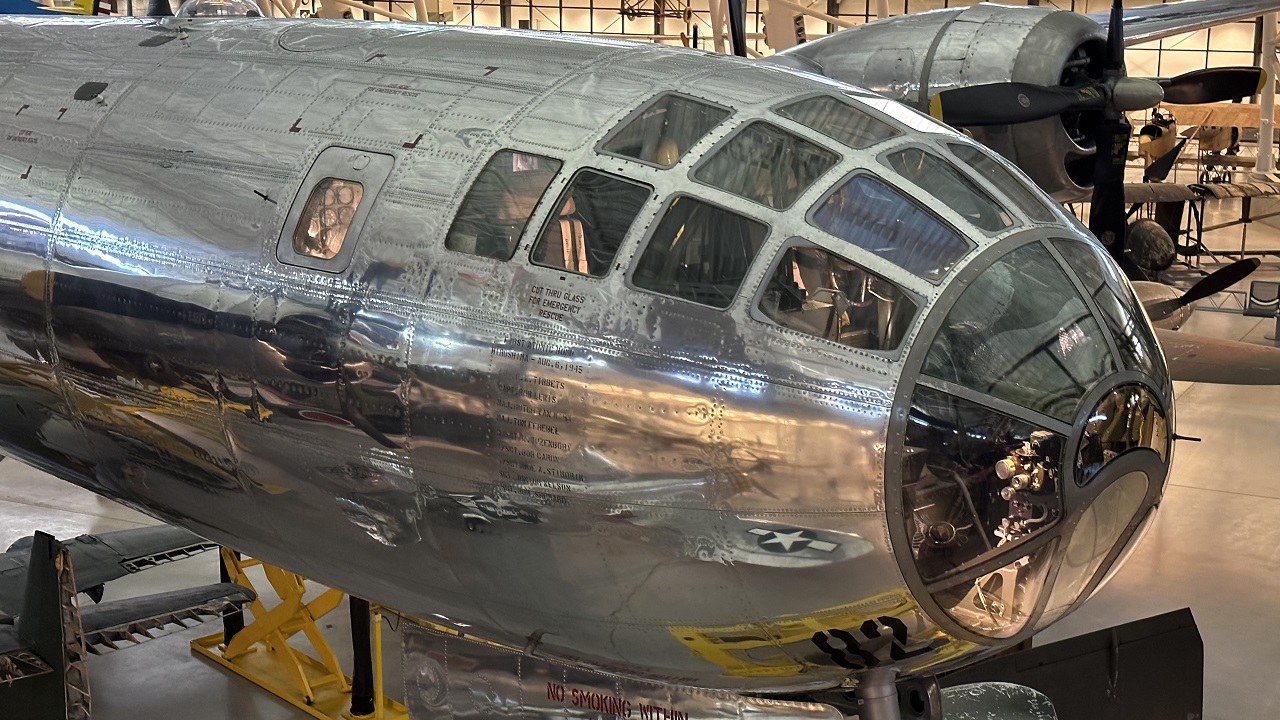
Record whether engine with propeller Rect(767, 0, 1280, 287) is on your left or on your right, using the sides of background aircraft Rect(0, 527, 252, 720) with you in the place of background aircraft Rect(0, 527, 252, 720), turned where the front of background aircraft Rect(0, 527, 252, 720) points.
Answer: on your right

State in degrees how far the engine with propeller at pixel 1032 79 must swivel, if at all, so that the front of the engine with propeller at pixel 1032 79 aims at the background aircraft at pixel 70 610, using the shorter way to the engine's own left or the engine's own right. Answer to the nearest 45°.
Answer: approximately 90° to the engine's own right

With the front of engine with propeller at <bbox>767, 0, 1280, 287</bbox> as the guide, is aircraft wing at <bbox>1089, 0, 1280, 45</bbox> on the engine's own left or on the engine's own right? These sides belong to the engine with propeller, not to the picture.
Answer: on the engine's own left

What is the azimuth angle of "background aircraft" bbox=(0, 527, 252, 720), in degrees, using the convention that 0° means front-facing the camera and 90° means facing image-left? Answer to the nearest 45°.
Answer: approximately 135°

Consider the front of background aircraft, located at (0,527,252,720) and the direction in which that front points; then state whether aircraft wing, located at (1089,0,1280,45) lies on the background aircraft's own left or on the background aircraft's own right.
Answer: on the background aircraft's own right

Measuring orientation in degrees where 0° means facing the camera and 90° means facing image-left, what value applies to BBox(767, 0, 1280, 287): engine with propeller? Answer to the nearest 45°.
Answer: approximately 315°

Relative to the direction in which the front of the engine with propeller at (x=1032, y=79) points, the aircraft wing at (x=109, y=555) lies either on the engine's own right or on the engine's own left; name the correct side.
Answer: on the engine's own right
